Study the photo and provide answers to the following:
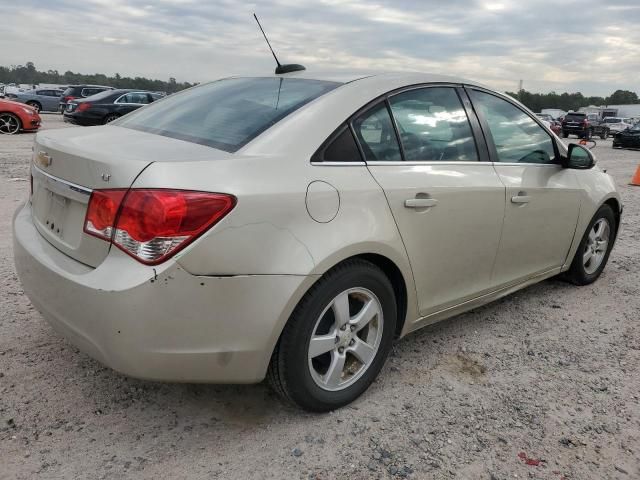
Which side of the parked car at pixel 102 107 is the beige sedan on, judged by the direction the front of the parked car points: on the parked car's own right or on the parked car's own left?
on the parked car's own right

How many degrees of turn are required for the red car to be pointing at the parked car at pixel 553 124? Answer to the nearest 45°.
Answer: approximately 45° to its left

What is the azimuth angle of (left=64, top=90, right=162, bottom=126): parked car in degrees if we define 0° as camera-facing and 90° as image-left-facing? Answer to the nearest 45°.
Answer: approximately 225°

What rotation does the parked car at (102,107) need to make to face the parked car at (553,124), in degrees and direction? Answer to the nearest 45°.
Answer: approximately 45° to its right

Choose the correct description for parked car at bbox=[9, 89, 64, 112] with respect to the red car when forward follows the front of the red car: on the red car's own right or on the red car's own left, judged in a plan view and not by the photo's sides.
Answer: on the red car's own left

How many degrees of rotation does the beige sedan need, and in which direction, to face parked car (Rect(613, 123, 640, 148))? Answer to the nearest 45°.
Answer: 0° — it already faces it

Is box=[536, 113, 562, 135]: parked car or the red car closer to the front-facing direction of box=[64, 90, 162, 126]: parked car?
the parked car

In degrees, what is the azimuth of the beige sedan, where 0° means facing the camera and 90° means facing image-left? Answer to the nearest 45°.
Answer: approximately 225°

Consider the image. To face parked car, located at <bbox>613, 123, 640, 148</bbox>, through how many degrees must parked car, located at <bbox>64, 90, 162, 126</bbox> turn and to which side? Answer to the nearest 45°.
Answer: approximately 45° to its right

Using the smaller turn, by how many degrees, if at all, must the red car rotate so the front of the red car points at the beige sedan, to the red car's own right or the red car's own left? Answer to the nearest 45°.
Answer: approximately 45° to the red car's own right

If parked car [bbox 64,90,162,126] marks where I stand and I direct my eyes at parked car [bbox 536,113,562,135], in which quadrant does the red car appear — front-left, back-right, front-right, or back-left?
back-right
